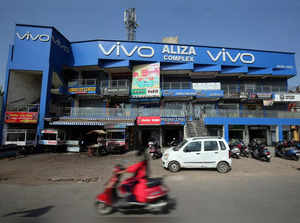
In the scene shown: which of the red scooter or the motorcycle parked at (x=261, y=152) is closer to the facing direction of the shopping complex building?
the red scooter

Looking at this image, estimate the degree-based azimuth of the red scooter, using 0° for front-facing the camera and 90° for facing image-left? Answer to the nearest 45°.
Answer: approximately 90°

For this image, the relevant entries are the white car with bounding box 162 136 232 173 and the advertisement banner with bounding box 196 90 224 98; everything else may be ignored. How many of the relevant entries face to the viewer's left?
1

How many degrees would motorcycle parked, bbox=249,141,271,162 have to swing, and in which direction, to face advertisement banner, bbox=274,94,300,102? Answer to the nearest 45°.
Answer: approximately 45° to its right

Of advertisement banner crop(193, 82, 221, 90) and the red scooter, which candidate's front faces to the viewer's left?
the red scooter

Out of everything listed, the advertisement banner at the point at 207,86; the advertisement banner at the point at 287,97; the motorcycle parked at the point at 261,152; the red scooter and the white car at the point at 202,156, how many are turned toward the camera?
2

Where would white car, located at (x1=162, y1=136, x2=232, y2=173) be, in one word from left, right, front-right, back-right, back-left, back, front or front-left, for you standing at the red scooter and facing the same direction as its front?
back-right

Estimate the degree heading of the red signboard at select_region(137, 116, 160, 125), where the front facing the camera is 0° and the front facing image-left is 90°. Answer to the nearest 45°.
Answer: approximately 0°

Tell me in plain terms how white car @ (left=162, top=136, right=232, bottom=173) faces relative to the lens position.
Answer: facing to the left of the viewer

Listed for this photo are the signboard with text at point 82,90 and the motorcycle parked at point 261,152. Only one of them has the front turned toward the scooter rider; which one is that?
the signboard with text

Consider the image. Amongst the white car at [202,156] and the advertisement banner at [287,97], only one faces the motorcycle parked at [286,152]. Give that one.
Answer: the advertisement banner
